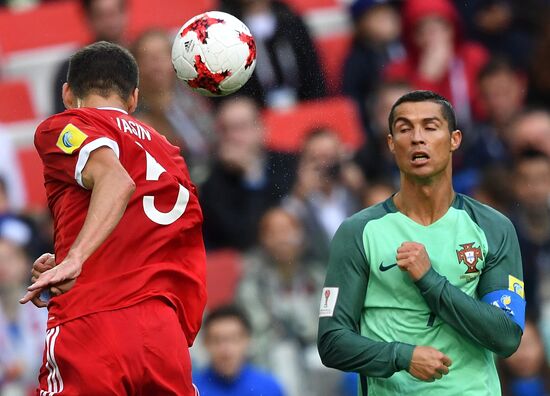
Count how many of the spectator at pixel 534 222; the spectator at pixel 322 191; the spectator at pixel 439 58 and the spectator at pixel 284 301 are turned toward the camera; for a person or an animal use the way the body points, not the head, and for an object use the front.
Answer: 4

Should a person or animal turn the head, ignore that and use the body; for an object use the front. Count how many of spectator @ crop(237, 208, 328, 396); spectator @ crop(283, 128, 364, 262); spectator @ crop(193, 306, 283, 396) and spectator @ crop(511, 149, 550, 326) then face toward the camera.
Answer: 4

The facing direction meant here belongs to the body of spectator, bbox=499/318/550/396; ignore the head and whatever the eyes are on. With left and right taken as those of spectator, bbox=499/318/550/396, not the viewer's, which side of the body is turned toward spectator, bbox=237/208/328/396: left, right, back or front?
right

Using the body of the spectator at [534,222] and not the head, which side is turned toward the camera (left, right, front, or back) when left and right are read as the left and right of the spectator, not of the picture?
front

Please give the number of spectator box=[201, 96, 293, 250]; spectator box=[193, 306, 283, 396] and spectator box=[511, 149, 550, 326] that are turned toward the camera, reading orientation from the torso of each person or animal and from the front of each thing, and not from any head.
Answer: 3

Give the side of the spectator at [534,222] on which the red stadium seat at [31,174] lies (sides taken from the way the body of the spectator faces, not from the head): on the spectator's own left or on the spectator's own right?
on the spectator's own right

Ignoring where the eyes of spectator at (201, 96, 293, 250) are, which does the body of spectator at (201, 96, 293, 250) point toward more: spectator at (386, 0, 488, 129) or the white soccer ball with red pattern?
the white soccer ball with red pattern

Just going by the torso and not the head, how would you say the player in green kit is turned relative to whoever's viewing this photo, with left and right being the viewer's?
facing the viewer

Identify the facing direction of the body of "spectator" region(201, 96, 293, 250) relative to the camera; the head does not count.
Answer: toward the camera

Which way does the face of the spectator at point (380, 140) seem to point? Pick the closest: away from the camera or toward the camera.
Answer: toward the camera

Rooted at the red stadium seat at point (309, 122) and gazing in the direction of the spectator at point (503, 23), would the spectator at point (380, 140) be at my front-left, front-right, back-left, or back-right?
front-right

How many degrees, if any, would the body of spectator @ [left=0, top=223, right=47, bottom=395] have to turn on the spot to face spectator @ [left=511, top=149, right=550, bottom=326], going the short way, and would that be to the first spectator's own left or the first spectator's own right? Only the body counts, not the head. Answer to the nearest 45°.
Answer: approximately 90° to the first spectator's own left
